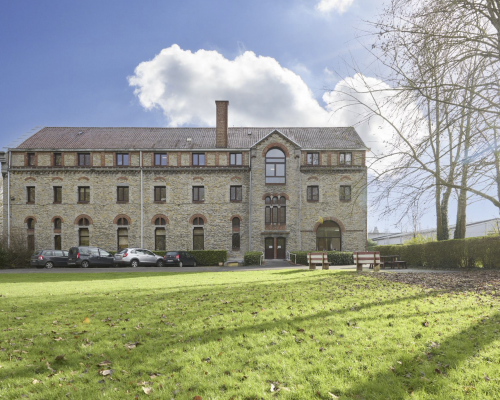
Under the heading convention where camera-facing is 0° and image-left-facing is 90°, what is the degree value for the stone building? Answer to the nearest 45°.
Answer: approximately 0°

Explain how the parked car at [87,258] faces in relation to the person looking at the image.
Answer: facing away from the viewer and to the right of the viewer

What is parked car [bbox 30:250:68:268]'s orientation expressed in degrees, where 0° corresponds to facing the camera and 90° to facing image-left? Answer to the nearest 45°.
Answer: approximately 225°

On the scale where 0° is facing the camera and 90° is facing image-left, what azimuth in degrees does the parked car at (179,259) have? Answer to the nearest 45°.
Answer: approximately 225°

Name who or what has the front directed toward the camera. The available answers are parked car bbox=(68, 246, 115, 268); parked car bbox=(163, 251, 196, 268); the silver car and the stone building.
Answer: the stone building

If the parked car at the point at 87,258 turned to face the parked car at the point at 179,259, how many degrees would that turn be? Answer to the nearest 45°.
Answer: approximately 45° to its right

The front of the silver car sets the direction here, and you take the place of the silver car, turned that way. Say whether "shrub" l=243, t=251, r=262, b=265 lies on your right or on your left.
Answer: on your right
